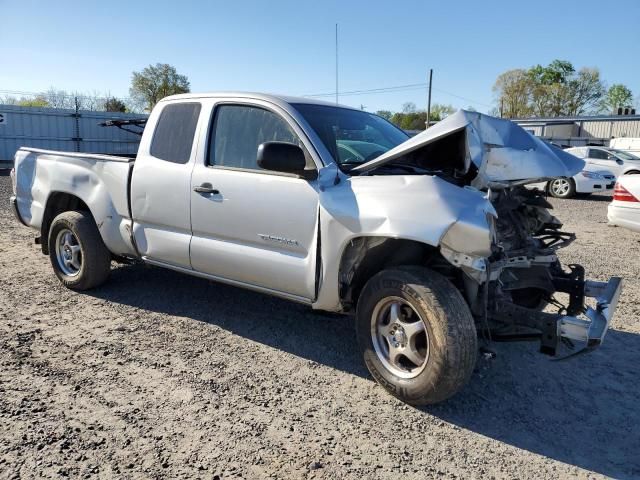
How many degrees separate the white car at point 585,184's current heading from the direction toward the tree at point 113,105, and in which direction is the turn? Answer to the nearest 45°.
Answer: approximately 135° to its right

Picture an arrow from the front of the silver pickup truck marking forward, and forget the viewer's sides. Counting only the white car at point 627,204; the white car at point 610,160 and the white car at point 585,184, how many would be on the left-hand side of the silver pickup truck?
3

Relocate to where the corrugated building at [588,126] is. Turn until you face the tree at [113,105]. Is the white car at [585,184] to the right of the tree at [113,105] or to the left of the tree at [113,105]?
left

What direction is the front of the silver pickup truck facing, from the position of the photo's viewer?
facing the viewer and to the right of the viewer

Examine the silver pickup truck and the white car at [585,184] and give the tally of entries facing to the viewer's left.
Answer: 0

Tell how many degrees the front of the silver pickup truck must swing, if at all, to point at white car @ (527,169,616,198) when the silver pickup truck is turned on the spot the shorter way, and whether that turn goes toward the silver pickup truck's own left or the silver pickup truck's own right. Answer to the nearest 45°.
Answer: approximately 90° to the silver pickup truck's own left

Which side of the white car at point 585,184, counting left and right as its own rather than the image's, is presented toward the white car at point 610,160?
left

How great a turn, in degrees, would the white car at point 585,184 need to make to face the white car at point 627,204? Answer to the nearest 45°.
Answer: approximately 45° to its right
